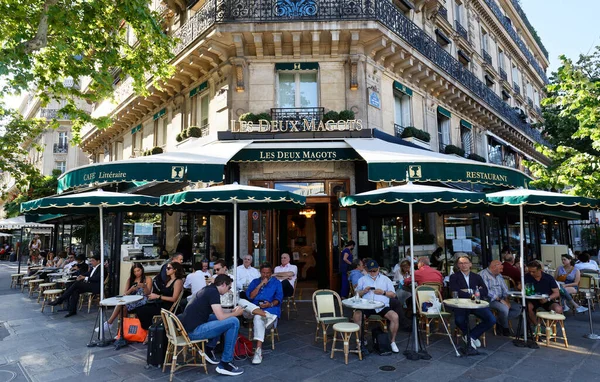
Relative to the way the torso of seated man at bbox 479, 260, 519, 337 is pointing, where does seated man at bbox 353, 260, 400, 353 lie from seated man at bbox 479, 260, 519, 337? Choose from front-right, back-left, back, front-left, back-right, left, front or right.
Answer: right

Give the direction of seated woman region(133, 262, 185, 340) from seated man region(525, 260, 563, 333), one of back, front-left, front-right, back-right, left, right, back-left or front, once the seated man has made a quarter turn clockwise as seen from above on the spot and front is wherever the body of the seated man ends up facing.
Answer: front-left

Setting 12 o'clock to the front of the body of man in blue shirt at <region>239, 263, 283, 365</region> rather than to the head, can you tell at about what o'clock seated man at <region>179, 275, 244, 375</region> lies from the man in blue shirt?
The seated man is roughly at 1 o'clock from the man in blue shirt.

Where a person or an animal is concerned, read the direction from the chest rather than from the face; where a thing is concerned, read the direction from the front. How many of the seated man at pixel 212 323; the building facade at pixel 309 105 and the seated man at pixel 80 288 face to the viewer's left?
1

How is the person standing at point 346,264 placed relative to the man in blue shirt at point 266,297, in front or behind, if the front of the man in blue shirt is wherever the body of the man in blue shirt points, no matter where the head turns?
behind

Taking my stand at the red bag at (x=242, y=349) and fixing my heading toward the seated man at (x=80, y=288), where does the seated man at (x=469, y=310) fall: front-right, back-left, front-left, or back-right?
back-right

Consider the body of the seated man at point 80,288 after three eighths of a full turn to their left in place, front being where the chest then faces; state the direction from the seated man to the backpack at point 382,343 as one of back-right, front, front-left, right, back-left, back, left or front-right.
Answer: front

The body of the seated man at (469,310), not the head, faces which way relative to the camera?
toward the camera

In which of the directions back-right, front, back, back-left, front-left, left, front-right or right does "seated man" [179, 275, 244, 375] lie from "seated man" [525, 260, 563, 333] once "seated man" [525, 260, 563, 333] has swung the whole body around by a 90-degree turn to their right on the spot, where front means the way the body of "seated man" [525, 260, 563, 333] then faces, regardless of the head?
front-left

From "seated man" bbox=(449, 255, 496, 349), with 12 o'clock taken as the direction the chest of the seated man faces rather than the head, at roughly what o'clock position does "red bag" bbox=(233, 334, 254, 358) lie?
The red bag is roughly at 2 o'clock from the seated man.

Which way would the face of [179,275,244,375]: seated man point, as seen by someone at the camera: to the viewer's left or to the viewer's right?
to the viewer's right

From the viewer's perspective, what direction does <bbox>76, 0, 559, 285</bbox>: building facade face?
toward the camera

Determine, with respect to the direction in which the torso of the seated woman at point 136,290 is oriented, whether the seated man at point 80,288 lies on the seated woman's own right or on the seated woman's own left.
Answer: on the seated woman's own right

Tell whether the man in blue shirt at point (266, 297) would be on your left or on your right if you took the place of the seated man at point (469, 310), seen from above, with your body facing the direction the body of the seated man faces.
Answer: on your right
